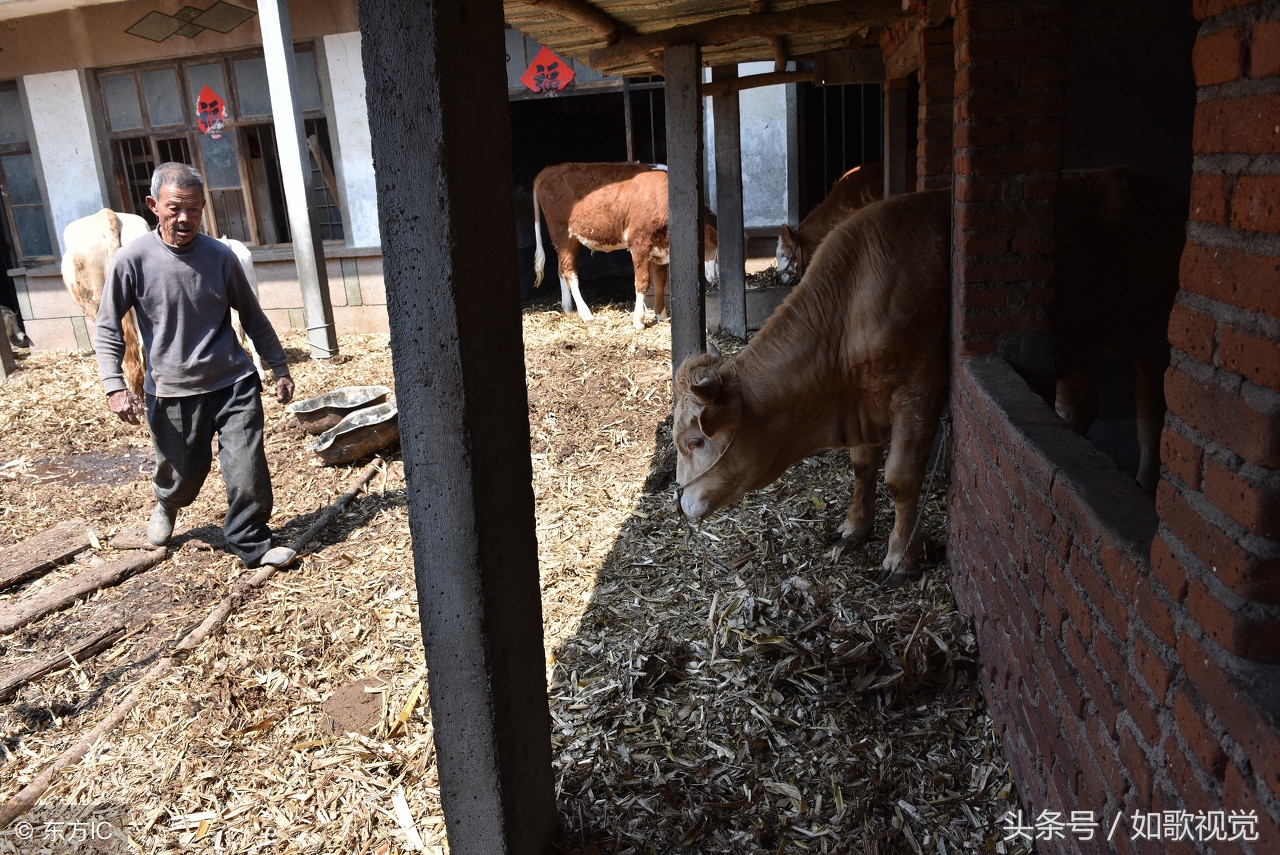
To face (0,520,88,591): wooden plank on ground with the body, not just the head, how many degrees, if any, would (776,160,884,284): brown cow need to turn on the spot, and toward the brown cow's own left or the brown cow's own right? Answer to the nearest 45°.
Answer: approximately 45° to the brown cow's own left

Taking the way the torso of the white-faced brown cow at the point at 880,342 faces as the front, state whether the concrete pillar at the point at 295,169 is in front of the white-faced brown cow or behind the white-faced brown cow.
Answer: in front

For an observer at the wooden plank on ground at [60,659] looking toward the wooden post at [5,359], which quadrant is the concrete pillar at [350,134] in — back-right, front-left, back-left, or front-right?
front-right

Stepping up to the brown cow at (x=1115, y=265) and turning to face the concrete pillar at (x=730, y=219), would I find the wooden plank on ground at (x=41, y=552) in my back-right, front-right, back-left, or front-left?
front-left

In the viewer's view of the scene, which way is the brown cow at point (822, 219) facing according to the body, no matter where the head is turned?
to the viewer's left

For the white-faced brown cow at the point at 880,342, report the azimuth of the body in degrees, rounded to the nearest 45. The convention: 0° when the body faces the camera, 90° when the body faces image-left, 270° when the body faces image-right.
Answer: approximately 90°

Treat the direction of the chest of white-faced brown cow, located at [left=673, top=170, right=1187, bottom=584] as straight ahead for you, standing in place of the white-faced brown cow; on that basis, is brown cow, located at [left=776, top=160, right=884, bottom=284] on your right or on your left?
on your right

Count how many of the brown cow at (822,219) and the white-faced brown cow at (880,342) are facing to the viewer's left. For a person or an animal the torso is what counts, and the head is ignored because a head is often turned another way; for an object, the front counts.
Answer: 2

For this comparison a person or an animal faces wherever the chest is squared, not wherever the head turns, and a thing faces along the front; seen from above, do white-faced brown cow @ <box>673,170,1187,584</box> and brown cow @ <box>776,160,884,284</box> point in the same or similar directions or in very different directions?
same or similar directions

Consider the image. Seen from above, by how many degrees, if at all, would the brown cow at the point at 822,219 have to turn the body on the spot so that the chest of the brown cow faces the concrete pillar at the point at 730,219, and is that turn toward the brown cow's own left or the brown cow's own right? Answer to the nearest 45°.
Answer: approximately 45° to the brown cow's own left

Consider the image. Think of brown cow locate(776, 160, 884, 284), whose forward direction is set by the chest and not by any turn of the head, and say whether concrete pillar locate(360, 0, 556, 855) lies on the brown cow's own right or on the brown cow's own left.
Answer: on the brown cow's own left

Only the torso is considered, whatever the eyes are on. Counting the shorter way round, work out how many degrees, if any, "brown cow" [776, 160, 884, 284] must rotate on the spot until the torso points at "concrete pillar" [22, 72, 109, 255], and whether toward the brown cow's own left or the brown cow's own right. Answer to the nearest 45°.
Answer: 0° — it already faces it
